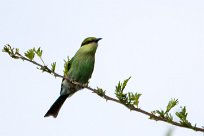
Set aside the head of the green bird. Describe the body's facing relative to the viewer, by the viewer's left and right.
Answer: facing the viewer and to the right of the viewer
